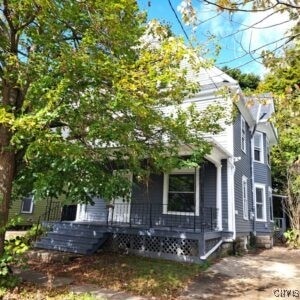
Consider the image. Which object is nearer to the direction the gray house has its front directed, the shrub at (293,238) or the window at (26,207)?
the window

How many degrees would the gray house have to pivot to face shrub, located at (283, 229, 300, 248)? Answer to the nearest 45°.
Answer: approximately 90° to its left

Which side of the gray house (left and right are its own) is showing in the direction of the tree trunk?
front

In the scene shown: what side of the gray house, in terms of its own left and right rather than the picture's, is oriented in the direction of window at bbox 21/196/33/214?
right

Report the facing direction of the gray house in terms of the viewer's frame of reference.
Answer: facing the viewer and to the left of the viewer

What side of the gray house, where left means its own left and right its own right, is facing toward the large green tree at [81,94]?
front

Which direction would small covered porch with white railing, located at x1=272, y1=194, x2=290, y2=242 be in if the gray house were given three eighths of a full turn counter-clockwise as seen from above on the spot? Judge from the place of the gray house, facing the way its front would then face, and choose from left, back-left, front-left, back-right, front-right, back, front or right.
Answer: front-left

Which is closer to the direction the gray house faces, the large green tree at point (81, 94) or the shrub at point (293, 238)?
the large green tree
